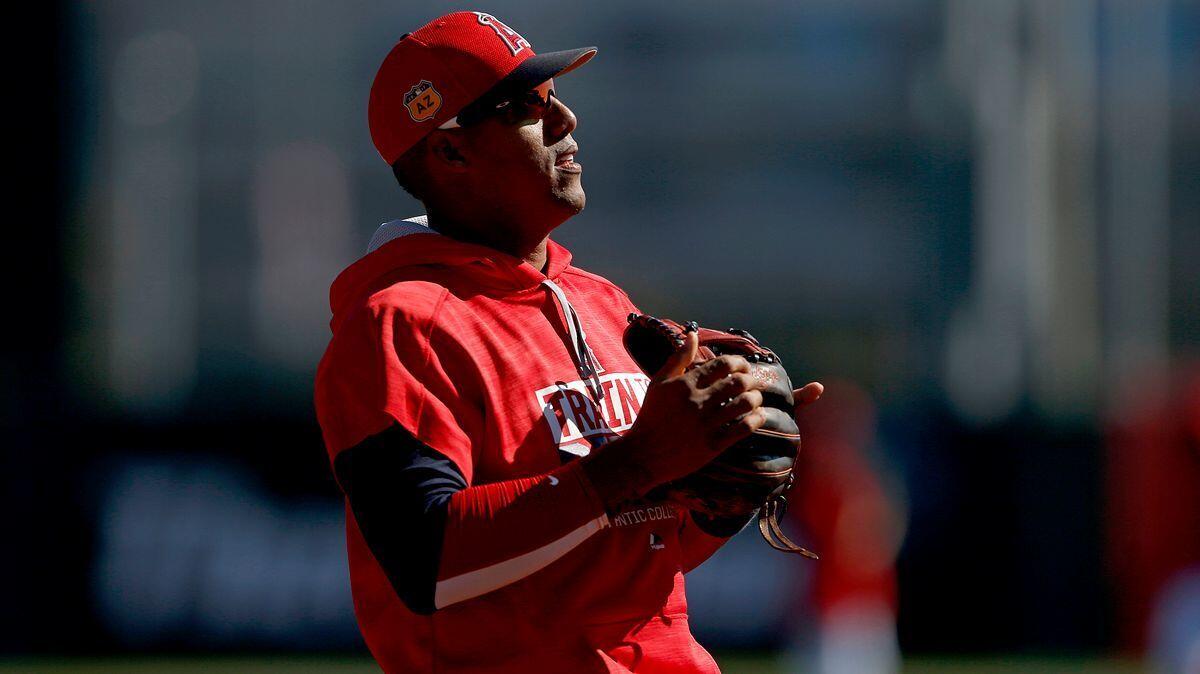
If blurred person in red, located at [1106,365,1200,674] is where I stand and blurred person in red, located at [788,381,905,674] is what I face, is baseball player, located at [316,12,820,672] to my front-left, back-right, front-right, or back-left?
front-left

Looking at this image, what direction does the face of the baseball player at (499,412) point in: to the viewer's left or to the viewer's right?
to the viewer's right

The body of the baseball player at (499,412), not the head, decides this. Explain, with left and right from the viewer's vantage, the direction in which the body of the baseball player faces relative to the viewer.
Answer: facing the viewer and to the right of the viewer

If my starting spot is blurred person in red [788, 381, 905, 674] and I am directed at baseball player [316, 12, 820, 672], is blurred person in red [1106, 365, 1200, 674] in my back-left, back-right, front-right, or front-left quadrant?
back-left

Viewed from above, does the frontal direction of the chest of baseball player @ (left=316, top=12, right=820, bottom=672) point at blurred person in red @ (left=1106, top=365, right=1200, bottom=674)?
no

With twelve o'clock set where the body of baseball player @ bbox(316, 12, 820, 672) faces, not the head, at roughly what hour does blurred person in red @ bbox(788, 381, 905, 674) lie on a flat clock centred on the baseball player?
The blurred person in red is roughly at 8 o'clock from the baseball player.
